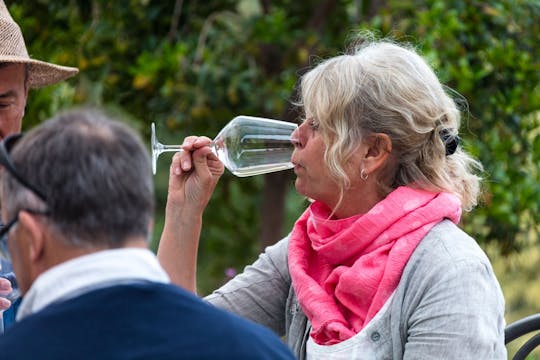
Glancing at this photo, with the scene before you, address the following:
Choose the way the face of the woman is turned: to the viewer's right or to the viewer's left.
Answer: to the viewer's left

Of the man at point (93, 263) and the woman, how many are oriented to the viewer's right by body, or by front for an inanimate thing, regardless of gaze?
0

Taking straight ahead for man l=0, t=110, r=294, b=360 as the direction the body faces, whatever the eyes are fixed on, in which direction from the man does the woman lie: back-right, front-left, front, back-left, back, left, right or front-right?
right

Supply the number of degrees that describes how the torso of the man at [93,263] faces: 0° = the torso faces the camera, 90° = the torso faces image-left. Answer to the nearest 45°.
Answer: approximately 135°

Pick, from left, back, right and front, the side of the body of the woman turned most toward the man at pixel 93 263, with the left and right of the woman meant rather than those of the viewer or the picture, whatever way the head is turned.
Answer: front

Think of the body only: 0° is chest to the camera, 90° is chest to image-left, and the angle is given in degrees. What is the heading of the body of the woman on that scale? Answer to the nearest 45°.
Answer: approximately 45°

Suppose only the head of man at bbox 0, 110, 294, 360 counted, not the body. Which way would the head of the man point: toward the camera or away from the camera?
away from the camera

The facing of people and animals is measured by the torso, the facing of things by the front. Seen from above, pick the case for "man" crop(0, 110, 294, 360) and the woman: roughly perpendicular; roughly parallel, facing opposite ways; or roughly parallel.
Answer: roughly perpendicular
